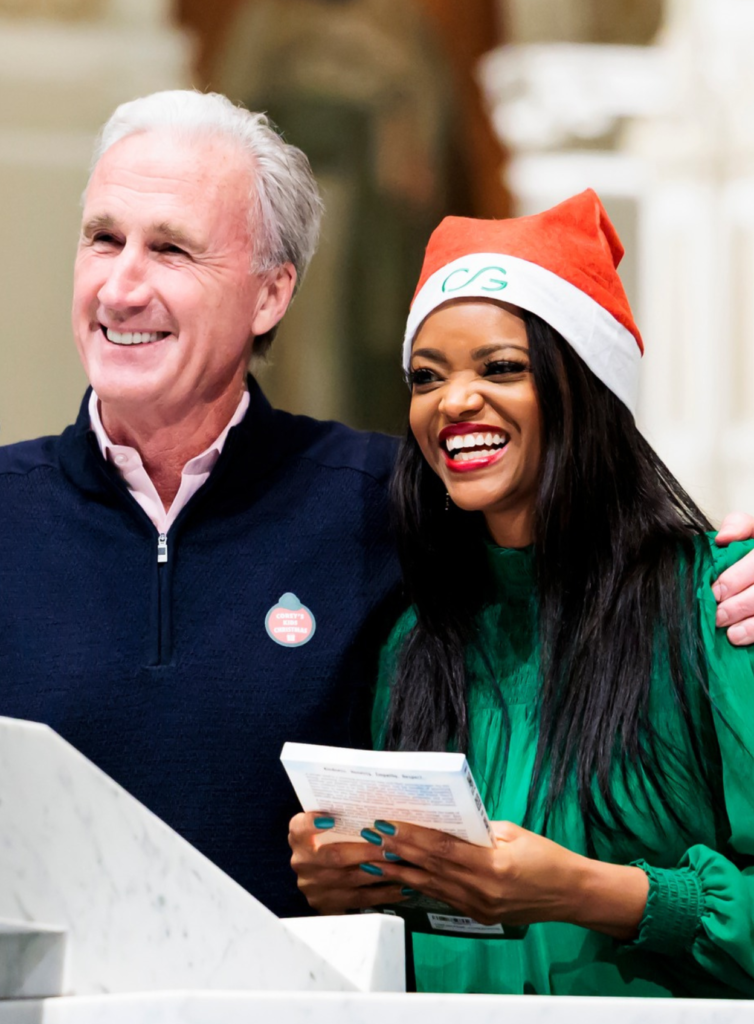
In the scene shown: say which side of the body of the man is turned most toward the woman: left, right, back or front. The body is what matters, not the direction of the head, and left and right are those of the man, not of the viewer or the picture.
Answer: left

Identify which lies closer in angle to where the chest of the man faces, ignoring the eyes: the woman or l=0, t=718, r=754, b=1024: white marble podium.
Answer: the white marble podium

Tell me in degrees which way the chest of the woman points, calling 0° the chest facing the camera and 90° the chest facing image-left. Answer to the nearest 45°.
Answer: approximately 45°

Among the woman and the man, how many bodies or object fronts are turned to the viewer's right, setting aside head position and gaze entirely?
0

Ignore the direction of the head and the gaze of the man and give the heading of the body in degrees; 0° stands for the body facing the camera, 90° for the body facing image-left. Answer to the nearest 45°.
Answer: approximately 45°

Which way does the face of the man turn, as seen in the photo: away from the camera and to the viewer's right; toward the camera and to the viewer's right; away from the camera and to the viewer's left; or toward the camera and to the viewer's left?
toward the camera and to the viewer's left

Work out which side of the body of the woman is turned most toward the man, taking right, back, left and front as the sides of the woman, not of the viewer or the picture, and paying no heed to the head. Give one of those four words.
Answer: right

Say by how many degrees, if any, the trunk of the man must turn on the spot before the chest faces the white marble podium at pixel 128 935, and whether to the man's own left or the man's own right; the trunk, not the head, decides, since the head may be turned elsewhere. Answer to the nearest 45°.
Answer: approximately 45° to the man's own left

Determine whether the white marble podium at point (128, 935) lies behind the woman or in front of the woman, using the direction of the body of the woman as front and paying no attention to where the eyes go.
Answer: in front

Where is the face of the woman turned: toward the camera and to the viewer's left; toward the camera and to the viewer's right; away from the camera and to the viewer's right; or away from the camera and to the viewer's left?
toward the camera and to the viewer's left

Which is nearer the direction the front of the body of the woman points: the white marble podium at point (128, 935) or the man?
the white marble podium
